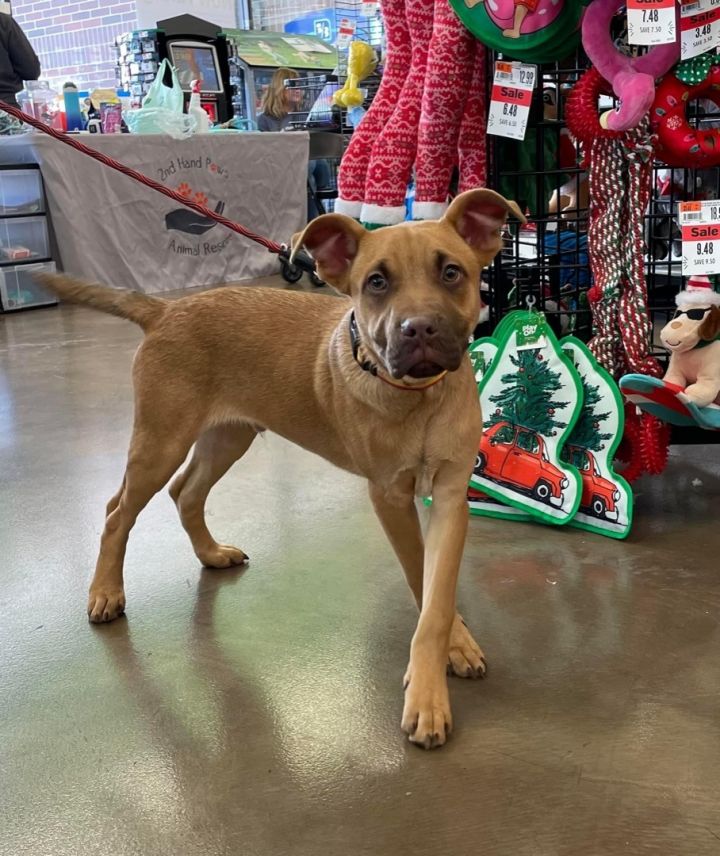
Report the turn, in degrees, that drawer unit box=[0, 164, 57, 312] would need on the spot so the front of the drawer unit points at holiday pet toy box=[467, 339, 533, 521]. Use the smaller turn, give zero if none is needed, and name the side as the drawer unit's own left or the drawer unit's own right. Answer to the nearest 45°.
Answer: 0° — it already faces it

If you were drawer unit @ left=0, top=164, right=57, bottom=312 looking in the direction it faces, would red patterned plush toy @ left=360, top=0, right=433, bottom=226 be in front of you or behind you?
in front

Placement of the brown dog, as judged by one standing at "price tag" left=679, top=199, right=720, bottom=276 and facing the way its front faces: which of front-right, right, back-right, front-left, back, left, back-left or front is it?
front-right

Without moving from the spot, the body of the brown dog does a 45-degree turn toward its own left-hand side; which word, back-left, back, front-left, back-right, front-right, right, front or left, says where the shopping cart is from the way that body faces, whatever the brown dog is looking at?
left

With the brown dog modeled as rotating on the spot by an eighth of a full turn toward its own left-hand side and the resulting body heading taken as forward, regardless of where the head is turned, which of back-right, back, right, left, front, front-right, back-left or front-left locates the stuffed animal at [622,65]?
front-left

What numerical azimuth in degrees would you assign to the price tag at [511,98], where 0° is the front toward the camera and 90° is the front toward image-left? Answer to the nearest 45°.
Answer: approximately 0°

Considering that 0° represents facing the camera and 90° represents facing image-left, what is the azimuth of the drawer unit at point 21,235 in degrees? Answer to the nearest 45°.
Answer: approximately 0°
